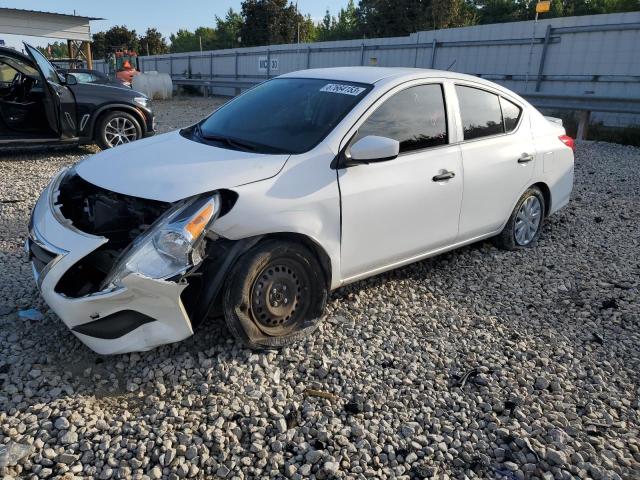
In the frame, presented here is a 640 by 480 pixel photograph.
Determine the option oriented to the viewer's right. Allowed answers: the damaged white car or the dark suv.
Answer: the dark suv

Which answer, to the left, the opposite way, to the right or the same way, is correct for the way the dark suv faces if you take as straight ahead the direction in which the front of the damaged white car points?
the opposite way

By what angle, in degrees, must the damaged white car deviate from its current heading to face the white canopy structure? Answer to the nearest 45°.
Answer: approximately 90° to its right

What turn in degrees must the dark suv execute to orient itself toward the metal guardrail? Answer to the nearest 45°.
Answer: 0° — it already faces it

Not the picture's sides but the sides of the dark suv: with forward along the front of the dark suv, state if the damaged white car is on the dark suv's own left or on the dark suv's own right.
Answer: on the dark suv's own right

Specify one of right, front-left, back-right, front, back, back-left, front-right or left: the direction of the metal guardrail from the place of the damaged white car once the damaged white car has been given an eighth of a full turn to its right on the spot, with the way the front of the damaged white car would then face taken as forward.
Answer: back-right

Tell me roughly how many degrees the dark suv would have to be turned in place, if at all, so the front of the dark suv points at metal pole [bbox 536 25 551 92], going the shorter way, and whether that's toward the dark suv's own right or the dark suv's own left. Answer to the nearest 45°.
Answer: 0° — it already faces it

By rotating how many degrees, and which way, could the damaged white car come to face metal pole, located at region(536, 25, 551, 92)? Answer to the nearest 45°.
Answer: approximately 180°

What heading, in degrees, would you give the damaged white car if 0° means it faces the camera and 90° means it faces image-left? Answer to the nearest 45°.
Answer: approximately 45°

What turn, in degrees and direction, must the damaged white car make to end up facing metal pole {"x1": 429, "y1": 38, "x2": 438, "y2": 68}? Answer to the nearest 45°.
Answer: approximately 135° to its right

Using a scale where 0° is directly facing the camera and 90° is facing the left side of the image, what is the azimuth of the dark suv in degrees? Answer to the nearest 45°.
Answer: approximately 270°
